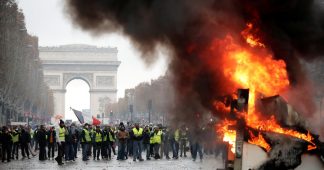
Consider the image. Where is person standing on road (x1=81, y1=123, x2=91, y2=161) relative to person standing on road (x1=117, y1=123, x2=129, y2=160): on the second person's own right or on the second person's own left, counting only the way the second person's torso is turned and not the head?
on the second person's own right

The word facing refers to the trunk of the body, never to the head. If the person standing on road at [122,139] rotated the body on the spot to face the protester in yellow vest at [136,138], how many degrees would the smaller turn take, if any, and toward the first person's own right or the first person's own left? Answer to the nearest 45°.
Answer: approximately 45° to the first person's own left

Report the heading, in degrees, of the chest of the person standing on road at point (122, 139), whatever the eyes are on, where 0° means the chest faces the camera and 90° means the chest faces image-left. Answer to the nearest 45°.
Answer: approximately 0°

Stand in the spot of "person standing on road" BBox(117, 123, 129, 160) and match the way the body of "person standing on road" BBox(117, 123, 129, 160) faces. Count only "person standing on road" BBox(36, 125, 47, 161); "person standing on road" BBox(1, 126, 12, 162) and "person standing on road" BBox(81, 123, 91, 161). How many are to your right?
3

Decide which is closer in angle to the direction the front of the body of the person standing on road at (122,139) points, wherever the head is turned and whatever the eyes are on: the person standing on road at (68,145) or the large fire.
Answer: the large fire

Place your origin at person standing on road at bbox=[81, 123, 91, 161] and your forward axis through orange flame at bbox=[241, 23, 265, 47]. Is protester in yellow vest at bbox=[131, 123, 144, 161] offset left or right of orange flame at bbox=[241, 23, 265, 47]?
left

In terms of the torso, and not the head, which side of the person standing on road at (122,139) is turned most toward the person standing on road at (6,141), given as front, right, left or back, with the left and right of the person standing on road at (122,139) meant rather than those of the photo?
right
